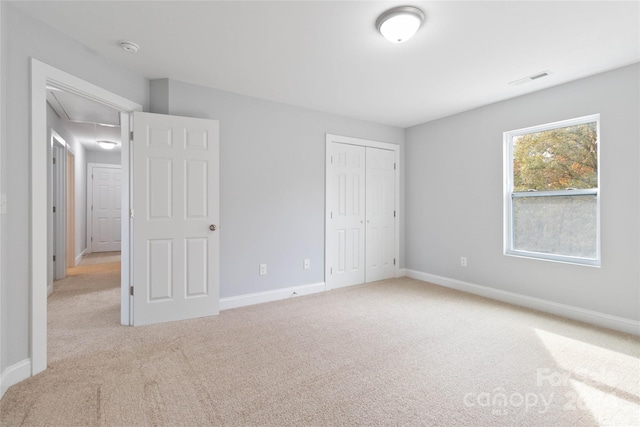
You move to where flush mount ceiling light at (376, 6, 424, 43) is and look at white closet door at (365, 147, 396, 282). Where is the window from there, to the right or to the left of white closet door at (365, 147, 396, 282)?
right

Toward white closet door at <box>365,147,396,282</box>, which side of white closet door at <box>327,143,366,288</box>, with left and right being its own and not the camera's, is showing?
left

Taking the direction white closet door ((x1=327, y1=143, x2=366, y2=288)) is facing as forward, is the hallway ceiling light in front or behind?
behind

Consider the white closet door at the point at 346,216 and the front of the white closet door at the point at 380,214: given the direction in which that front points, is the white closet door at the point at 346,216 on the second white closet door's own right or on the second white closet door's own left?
on the second white closet door's own right

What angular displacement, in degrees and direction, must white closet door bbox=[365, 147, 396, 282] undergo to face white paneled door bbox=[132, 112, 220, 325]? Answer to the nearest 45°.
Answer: approximately 90° to its right

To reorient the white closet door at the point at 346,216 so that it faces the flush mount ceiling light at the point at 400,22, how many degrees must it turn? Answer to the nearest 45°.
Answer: approximately 45° to its right

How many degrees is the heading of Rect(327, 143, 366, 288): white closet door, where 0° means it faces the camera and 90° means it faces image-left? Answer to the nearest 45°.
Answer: approximately 315°

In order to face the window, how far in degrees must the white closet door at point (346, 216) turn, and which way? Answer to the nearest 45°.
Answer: approximately 45° to its left

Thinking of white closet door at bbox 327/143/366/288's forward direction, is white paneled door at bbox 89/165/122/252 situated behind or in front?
behind

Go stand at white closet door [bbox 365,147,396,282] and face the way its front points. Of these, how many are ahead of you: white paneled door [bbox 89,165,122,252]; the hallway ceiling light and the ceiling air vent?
1

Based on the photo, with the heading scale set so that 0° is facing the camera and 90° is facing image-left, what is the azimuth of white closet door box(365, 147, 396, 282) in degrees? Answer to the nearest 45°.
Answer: approximately 315°

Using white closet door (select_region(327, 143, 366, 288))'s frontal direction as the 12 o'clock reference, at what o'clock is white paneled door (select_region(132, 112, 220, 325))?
The white paneled door is roughly at 3 o'clock from the white closet door.
